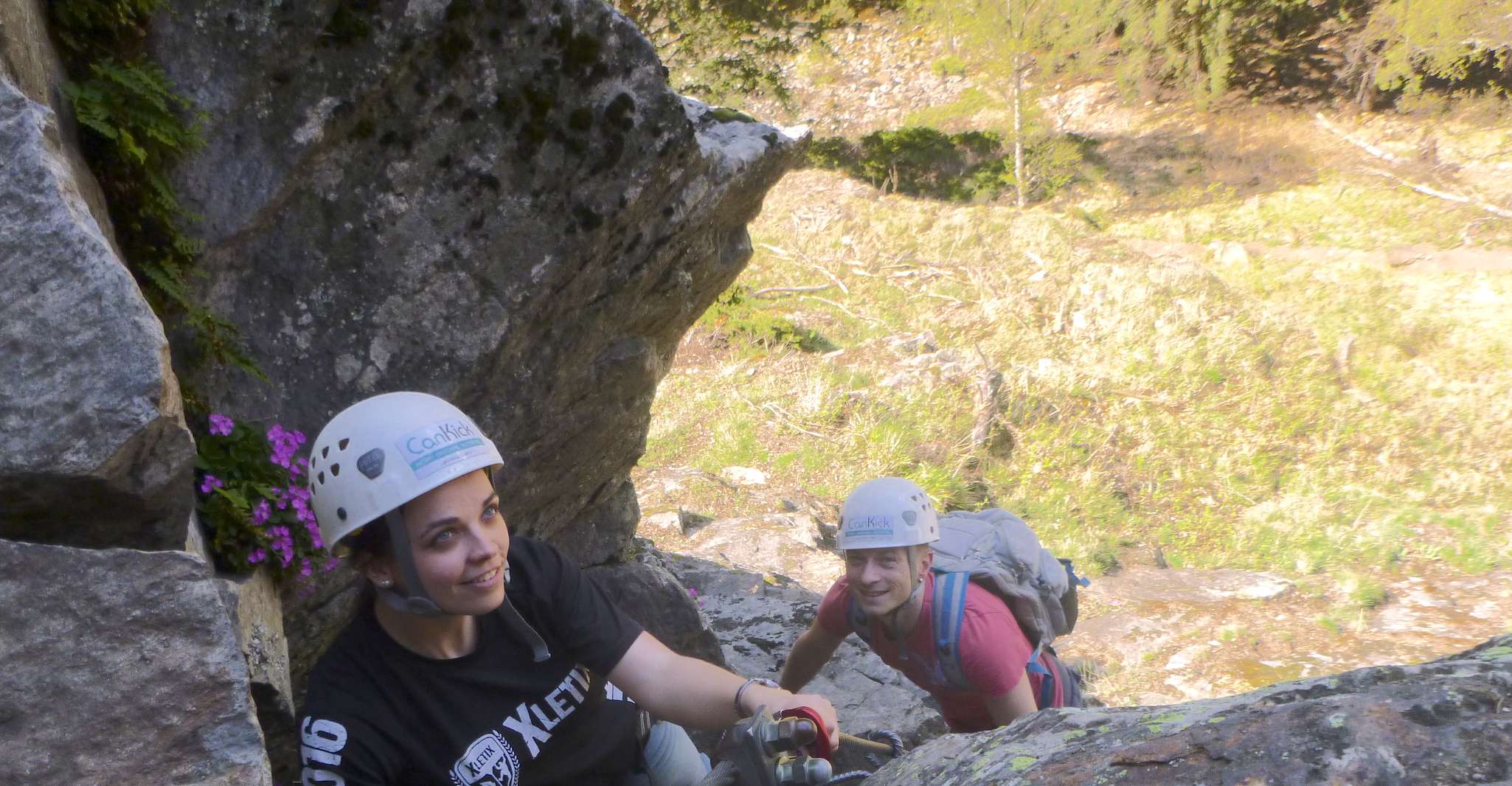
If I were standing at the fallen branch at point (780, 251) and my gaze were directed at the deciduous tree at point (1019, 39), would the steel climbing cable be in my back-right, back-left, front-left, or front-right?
back-right

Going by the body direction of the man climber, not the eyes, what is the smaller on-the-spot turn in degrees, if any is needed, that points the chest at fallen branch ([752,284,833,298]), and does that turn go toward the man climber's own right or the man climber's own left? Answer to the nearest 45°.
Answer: approximately 135° to the man climber's own right

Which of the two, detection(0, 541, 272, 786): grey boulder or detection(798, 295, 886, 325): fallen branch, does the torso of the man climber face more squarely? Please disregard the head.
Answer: the grey boulder

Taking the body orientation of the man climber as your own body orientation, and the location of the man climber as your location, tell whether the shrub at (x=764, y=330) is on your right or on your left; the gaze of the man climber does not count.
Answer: on your right

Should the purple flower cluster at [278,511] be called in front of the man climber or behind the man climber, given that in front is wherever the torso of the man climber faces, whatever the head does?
in front

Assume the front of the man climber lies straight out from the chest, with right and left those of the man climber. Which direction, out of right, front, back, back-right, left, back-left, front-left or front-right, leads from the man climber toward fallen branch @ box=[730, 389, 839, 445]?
back-right

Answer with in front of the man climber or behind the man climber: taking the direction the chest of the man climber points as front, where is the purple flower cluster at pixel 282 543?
in front

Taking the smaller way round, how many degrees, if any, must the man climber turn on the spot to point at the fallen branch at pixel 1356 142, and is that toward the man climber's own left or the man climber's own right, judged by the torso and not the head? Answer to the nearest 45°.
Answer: approximately 180°

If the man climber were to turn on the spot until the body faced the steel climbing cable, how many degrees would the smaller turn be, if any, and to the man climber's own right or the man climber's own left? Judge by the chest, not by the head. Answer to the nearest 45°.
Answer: approximately 45° to the man climber's own left

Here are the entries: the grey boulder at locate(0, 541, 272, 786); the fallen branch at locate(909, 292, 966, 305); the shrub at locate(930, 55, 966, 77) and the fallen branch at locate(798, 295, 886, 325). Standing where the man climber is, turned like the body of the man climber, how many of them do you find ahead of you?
1

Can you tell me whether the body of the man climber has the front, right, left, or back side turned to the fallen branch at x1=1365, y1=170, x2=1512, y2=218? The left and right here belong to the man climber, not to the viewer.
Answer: back

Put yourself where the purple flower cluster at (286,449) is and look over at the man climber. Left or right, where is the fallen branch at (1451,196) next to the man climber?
left

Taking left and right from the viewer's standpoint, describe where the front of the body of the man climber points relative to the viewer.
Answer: facing the viewer and to the left of the viewer
